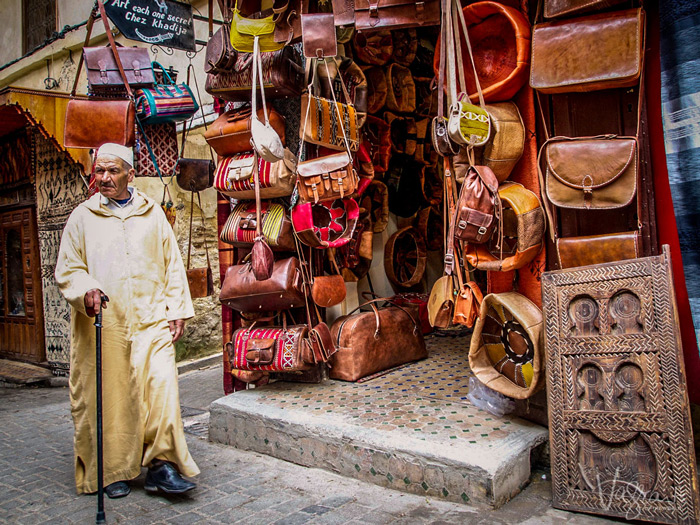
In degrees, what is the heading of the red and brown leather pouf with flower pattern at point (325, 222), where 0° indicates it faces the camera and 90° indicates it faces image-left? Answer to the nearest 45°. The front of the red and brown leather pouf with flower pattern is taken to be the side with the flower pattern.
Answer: approximately 0°

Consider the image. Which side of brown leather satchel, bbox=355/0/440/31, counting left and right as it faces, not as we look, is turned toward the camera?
front

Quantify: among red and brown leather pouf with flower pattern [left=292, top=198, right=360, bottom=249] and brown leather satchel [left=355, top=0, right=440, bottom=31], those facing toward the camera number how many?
2

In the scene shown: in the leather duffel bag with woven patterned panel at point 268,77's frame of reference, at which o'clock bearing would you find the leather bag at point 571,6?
The leather bag is roughly at 9 o'clock from the leather duffel bag with woven patterned panel.

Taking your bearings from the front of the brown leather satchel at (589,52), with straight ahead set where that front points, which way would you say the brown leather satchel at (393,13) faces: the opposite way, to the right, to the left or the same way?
the same way

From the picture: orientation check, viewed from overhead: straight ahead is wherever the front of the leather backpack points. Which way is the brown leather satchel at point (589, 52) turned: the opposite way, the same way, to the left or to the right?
the same way

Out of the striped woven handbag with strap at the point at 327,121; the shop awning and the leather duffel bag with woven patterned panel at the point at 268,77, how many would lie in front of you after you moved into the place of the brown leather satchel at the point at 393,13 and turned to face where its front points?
0

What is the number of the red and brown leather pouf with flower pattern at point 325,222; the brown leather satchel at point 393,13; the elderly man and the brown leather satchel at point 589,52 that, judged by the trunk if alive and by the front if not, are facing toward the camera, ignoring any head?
4

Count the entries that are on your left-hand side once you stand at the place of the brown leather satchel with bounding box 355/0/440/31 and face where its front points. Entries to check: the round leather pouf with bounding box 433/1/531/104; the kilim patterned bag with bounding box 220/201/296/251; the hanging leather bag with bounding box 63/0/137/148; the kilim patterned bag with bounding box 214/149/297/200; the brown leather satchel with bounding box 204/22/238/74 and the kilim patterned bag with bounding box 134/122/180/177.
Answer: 1

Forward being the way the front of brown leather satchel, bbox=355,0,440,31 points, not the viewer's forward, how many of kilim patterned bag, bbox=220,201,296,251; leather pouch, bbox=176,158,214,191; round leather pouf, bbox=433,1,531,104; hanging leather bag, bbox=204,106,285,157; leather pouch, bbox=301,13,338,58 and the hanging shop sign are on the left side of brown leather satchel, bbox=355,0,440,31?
1

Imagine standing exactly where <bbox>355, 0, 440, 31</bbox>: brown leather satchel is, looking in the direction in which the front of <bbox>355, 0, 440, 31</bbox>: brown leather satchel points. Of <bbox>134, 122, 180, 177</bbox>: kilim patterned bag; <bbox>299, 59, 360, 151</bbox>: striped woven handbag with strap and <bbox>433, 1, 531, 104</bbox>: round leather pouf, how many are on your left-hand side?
1

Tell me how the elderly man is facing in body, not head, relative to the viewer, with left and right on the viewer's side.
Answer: facing the viewer

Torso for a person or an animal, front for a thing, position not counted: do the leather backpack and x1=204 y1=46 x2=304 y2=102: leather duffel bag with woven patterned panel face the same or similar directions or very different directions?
same or similar directions

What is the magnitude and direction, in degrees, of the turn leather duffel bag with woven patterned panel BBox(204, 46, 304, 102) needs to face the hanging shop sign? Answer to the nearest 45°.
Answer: approximately 45° to its right
